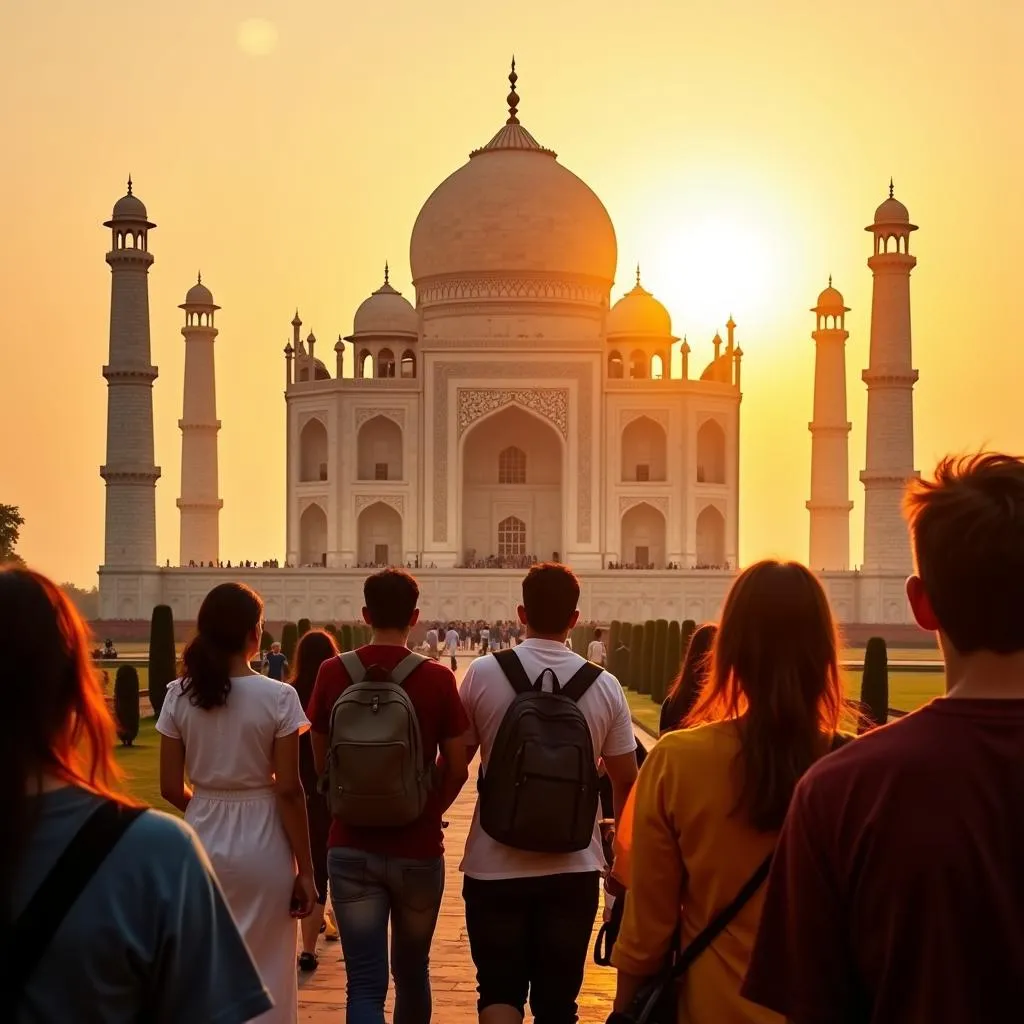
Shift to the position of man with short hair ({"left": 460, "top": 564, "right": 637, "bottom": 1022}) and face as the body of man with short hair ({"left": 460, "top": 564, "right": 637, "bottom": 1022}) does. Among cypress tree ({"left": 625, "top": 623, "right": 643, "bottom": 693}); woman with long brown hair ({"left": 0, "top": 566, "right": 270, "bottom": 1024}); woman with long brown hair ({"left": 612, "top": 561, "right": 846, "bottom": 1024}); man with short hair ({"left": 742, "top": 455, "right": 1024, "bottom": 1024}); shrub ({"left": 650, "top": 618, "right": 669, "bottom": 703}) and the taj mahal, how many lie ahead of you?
3

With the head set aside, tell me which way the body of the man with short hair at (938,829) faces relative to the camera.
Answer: away from the camera

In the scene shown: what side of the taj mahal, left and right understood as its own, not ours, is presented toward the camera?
front

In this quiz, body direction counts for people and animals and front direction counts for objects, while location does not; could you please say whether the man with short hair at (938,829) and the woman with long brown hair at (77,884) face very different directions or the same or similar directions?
same or similar directions

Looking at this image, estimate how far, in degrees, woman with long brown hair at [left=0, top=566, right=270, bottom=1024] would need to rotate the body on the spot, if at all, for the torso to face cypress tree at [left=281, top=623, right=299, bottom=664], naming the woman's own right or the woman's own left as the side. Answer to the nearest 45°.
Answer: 0° — they already face it

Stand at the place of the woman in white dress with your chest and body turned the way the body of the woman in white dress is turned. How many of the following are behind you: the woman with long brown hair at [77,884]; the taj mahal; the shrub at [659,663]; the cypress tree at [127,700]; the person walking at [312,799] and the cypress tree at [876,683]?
1

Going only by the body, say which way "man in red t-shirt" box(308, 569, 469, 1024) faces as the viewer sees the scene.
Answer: away from the camera

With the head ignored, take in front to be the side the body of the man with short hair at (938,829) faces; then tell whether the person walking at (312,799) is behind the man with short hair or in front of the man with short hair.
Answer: in front

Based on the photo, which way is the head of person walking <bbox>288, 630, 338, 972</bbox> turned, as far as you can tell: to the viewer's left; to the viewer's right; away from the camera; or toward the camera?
away from the camera

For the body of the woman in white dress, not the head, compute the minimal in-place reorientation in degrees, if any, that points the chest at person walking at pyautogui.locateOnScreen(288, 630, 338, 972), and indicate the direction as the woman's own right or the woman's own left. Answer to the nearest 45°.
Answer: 0° — they already face them

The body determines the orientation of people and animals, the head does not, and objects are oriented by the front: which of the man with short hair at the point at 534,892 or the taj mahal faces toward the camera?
the taj mahal

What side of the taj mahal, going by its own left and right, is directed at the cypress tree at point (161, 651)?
front

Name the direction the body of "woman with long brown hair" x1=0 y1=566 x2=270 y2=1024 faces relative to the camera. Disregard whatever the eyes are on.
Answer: away from the camera

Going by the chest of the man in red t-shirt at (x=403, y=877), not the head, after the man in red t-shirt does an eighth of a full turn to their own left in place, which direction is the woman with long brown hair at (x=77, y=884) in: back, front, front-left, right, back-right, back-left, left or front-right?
back-left

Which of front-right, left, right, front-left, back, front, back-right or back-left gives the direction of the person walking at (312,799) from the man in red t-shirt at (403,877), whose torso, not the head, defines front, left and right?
front

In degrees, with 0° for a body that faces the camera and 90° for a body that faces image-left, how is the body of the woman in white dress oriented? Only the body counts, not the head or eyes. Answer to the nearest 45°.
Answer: approximately 180°

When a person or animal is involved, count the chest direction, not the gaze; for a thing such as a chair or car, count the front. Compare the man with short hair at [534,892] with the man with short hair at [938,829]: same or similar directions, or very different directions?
same or similar directions

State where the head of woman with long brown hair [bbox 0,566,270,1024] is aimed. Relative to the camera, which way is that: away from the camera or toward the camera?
away from the camera
